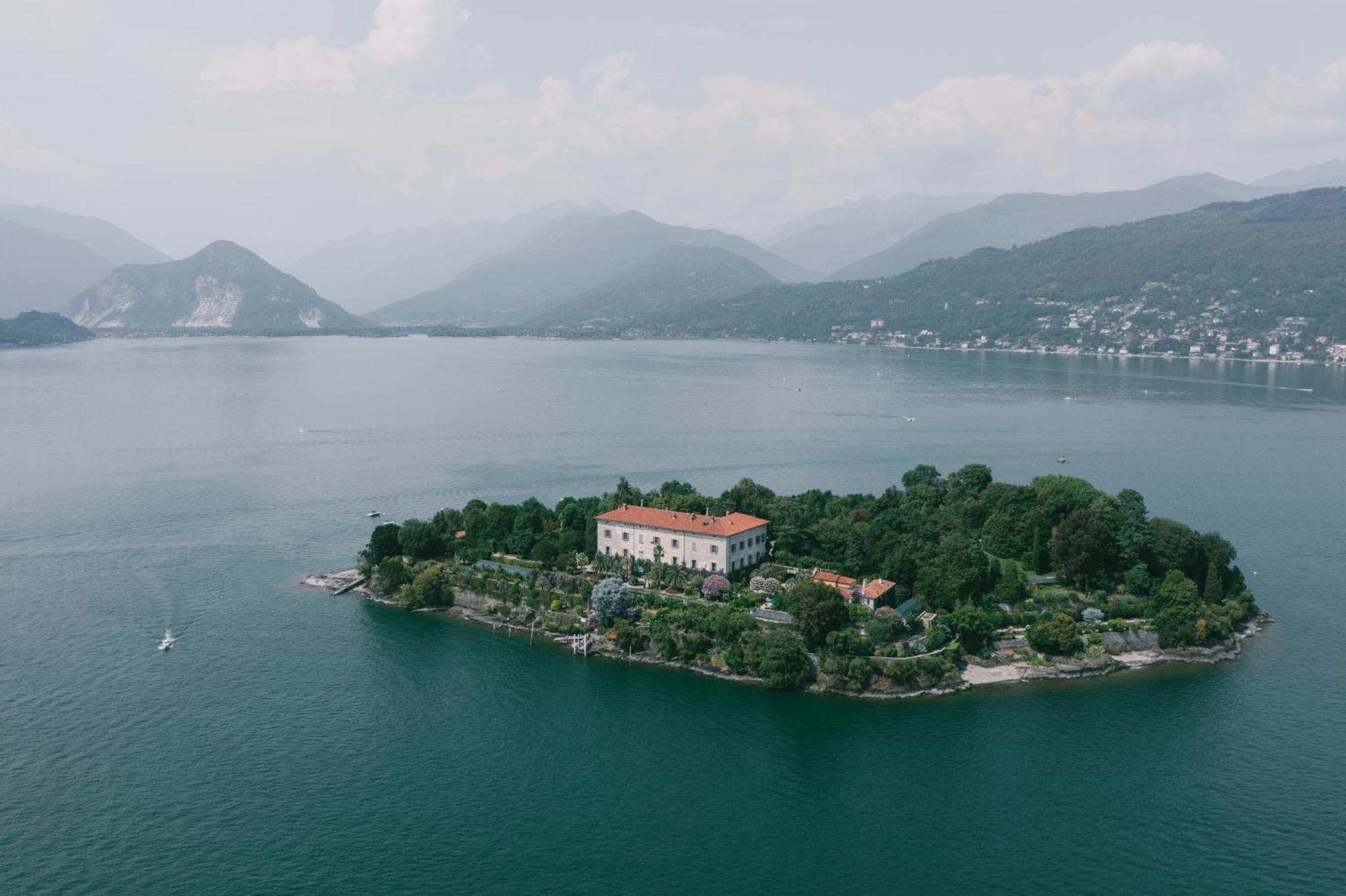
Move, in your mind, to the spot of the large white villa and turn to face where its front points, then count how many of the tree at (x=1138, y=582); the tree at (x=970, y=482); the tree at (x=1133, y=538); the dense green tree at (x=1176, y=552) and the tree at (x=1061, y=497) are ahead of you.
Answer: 0

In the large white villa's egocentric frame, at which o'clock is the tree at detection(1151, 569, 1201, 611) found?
The tree is roughly at 8 o'clock from the large white villa.

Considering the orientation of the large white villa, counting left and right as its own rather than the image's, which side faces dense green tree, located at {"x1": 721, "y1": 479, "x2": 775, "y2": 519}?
back

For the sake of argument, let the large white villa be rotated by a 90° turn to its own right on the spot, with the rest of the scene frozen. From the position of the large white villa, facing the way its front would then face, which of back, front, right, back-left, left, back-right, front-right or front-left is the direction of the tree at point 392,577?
front-left

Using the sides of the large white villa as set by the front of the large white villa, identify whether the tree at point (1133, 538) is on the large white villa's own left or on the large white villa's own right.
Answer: on the large white villa's own left

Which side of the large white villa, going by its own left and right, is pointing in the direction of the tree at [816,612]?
left

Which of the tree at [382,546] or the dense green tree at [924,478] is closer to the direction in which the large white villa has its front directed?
the tree

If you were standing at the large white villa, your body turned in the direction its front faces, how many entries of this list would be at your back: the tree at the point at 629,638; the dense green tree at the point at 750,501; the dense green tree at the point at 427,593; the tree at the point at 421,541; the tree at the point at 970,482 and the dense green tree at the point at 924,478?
3

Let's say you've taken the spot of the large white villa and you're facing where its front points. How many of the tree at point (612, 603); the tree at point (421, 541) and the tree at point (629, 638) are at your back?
0

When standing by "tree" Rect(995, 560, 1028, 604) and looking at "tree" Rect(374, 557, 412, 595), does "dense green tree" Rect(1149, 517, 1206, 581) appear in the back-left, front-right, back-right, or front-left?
back-right

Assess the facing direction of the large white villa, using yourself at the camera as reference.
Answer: facing the viewer and to the left of the viewer

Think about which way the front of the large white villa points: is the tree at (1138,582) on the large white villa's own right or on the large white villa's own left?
on the large white villa's own left

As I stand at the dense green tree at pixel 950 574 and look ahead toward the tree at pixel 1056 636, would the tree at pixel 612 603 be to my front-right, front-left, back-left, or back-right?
back-right

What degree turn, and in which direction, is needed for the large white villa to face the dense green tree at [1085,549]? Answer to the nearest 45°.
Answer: approximately 135° to its left

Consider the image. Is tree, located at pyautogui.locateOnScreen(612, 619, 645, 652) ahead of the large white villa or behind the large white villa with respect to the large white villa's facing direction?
ahead

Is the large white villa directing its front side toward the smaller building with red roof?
no

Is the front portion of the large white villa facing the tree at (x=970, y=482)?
no

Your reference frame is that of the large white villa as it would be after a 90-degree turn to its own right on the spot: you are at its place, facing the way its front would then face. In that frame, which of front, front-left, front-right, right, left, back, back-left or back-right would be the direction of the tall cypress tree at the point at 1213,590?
back-right

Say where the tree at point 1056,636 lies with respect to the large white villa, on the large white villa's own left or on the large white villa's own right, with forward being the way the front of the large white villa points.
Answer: on the large white villa's own left

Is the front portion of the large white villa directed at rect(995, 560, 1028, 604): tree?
no
